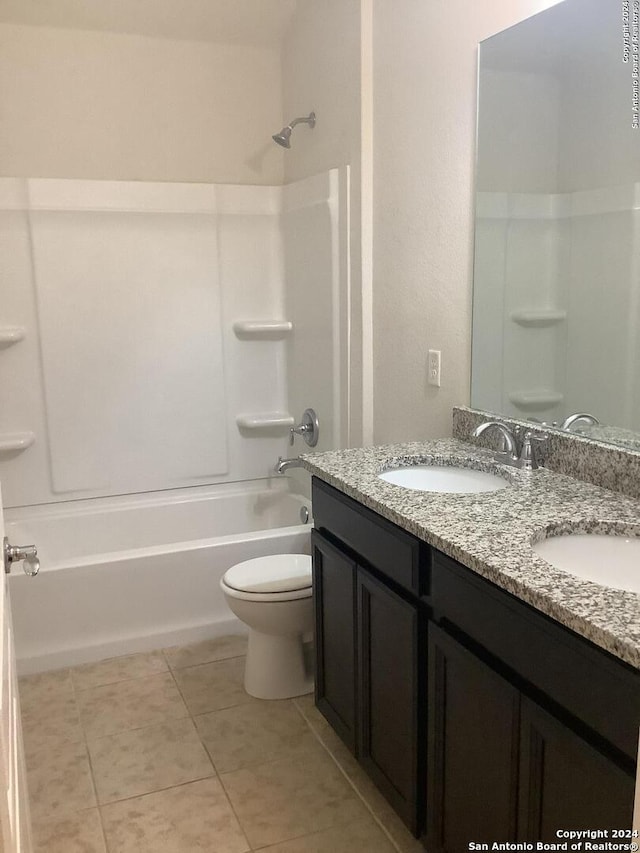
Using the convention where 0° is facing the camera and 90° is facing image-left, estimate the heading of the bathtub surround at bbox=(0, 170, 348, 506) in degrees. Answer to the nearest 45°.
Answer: approximately 0°

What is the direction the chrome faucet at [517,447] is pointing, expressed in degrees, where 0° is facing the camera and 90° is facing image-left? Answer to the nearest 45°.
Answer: approximately 45°

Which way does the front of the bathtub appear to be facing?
toward the camera

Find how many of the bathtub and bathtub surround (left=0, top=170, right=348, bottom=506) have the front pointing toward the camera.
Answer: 2

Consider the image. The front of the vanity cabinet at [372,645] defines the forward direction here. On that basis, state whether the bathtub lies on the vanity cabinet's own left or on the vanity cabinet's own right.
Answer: on the vanity cabinet's own right

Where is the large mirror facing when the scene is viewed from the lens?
facing the viewer and to the left of the viewer

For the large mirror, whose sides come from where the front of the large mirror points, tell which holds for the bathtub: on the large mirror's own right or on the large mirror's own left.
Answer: on the large mirror's own right

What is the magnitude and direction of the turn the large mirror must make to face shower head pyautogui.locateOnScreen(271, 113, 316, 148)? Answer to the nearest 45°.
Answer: approximately 90° to its right

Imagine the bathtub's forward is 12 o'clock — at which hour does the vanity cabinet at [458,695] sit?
The vanity cabinet is roughly at 11 o'clock from the bathtub.

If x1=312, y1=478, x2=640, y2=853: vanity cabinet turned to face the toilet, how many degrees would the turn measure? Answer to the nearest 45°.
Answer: approximately 90° to its right
